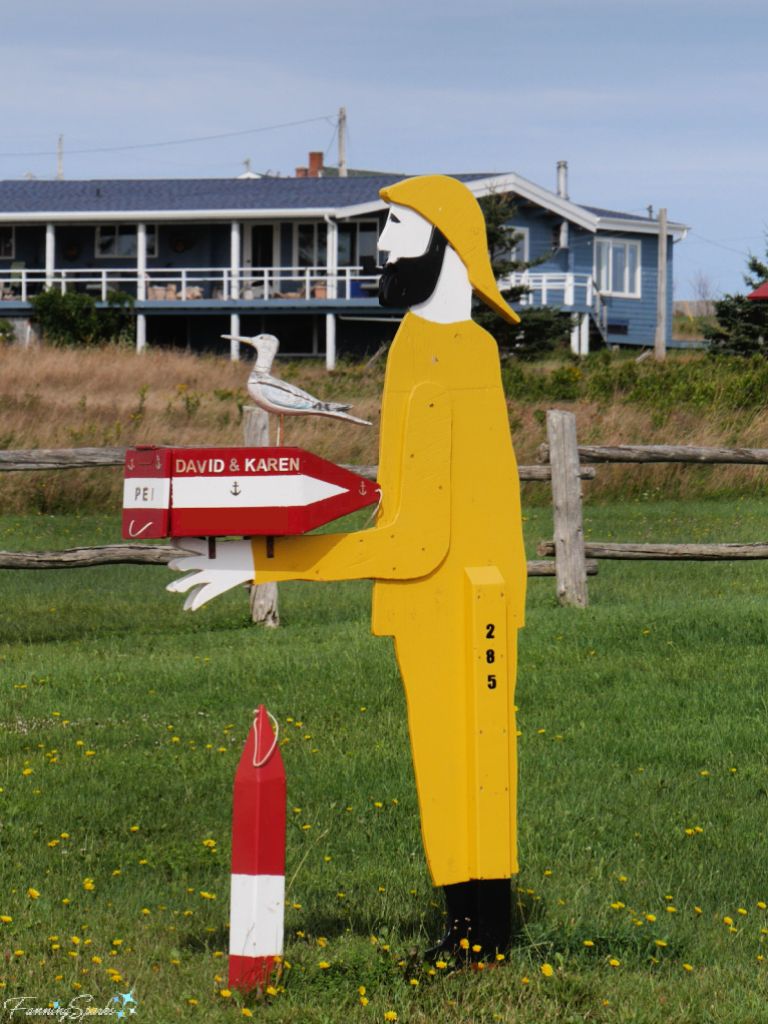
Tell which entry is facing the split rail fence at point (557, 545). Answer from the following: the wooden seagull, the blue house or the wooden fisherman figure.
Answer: the blue house

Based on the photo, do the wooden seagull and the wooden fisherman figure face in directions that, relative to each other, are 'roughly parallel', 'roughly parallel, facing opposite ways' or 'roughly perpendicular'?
roughly parallel

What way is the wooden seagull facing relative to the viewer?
to the viewer's left

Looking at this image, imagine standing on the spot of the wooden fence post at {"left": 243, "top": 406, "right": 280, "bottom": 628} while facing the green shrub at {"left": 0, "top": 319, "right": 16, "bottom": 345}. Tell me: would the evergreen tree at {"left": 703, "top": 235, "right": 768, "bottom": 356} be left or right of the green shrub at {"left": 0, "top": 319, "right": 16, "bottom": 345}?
right

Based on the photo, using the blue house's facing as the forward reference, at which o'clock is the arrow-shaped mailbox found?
The arrow-shaped mailbox is roughly at 12 o'clock from the blue house.

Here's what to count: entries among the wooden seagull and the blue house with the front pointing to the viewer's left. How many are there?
1

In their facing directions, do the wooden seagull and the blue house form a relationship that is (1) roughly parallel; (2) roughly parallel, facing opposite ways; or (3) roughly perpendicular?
roughly perpendicular

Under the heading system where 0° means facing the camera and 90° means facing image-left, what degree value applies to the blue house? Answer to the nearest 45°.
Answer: approximately 0°

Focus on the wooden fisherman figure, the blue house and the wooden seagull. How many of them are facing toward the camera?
1

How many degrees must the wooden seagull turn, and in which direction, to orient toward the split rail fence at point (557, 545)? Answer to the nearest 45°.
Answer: approximately 90° to its right

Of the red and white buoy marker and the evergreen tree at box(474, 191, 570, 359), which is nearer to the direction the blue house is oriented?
the red and white buoy marker

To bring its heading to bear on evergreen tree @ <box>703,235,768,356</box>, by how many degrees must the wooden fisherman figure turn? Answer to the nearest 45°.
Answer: approximately 90° to its right

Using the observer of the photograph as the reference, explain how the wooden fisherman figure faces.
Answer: facing to the left of the viewer
